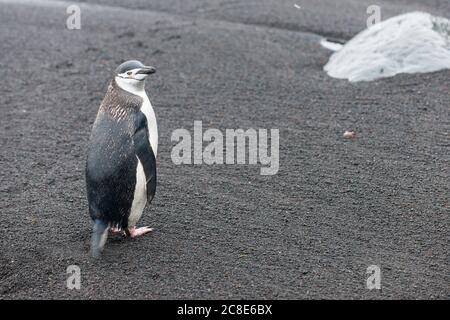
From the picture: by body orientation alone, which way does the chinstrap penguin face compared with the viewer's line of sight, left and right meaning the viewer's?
facing away from the viewer and to the right of the viewer
